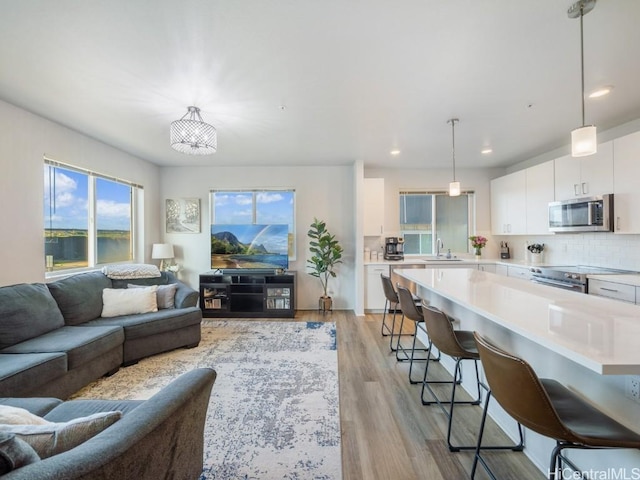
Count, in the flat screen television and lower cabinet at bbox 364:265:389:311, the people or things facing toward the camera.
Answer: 2

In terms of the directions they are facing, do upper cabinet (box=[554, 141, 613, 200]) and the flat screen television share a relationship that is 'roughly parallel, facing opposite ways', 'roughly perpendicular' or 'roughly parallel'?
roughly perpendicular

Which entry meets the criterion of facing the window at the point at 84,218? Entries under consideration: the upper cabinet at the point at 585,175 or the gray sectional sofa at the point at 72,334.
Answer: the upper cabinet

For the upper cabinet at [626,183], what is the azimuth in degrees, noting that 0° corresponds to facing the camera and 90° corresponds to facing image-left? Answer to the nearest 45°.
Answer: approximately 45°

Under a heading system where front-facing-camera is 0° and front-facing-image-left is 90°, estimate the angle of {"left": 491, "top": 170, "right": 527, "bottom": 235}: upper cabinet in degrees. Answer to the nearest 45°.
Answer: approximately 45°

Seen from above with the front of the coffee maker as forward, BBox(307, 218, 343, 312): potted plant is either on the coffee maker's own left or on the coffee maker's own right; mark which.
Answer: on the coffee maker's own right

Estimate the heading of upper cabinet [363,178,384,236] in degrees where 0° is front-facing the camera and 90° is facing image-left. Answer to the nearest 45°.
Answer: approximately 0°

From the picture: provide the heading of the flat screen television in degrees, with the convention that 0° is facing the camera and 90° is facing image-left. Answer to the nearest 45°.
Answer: approximately 0°
